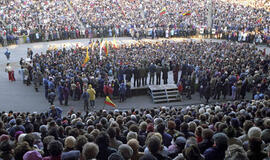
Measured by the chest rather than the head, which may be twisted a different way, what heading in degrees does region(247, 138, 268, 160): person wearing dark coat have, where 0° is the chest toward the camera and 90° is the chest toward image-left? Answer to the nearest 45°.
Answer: approximately 180°

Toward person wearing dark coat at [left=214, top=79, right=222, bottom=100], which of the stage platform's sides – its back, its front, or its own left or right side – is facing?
left

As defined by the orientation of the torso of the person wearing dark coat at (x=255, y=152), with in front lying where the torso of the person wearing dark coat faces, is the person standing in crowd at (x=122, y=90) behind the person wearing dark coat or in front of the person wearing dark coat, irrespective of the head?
in front

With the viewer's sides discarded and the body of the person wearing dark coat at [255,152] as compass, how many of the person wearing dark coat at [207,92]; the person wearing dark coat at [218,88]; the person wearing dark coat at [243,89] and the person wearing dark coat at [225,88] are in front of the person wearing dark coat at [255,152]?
4

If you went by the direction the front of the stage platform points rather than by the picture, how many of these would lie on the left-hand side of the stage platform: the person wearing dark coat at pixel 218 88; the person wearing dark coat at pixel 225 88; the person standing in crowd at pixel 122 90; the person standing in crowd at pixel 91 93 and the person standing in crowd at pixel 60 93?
2

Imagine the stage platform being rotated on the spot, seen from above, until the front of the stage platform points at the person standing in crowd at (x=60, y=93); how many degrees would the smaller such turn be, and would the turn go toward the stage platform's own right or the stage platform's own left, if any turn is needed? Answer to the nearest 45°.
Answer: approximately 90° to the stage platform's own right

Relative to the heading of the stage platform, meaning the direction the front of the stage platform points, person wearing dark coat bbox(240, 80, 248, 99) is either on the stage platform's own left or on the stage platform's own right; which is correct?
on the stage platform's own left

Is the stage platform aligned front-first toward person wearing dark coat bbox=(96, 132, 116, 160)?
yes

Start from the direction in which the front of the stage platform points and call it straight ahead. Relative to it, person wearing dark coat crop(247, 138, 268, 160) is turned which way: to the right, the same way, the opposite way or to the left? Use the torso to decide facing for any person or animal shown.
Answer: the opposite way

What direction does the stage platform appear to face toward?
toward the camera
